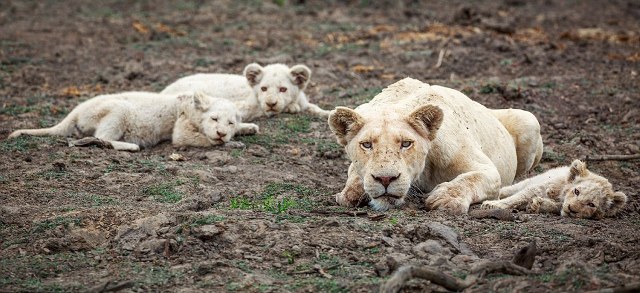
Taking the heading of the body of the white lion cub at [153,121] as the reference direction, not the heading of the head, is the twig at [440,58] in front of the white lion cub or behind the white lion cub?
in front

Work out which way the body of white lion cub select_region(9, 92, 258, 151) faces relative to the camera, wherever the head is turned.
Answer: to the viewer's right

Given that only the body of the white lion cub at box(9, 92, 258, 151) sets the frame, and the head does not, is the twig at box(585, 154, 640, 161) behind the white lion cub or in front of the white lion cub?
in front
